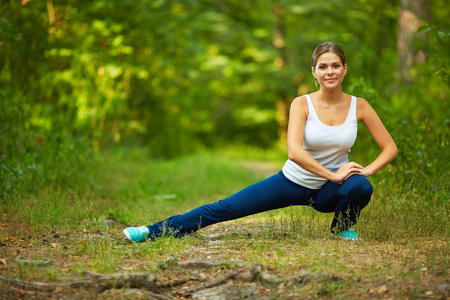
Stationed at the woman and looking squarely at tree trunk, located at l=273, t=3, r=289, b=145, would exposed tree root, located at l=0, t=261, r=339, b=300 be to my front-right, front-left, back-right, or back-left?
back-left

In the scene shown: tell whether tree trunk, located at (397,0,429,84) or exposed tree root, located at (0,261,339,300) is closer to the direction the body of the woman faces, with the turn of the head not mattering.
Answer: the exposed tree root

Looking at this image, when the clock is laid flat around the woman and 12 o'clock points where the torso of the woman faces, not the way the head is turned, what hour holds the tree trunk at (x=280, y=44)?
The tree trunk is roughly at 6 o'clock from the woman.

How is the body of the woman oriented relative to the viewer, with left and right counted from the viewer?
facing the viewer

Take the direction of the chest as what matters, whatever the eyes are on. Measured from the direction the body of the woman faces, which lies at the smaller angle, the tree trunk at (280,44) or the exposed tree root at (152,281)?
the exposed tree root

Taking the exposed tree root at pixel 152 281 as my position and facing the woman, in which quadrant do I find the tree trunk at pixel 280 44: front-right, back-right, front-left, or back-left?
front-left

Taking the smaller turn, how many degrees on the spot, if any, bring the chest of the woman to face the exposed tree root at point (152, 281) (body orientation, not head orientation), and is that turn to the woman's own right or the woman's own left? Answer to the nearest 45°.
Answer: approximately 45° to the woman's own right

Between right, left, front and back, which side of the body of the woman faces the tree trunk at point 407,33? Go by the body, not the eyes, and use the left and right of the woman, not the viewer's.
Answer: back
